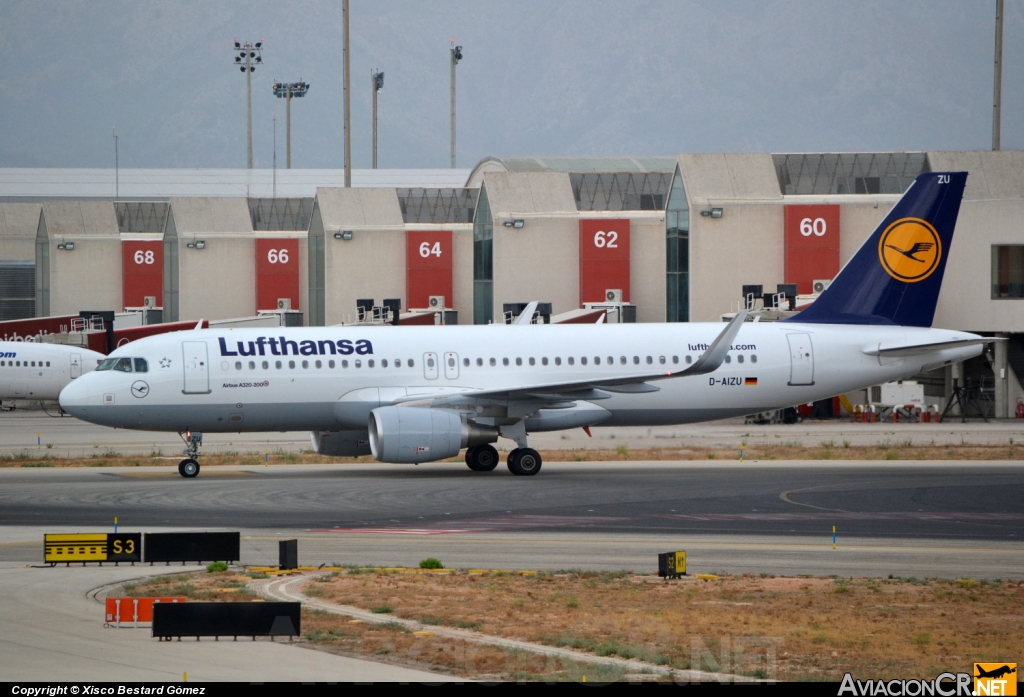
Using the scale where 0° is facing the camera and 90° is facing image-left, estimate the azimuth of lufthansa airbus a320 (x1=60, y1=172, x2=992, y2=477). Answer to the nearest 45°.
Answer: approximately 90°

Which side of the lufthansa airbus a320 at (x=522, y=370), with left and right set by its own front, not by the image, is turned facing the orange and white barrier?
left
